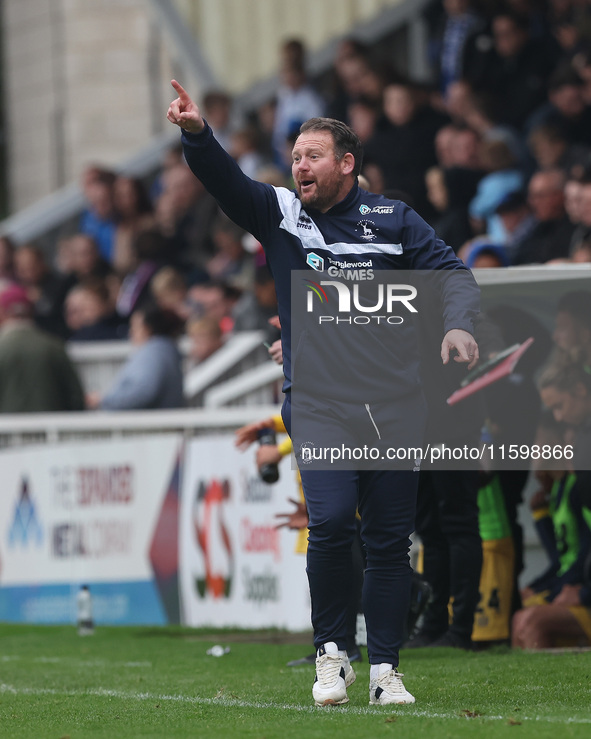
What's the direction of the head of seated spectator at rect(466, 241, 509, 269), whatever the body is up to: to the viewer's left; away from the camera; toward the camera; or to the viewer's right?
toward the camera

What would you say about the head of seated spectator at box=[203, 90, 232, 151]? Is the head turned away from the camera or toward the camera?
toward the camera

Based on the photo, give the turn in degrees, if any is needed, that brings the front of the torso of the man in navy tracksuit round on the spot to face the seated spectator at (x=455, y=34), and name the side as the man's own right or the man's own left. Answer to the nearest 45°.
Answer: approximately 180°

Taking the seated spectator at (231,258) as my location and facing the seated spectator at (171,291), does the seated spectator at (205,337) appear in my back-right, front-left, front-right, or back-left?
front-left

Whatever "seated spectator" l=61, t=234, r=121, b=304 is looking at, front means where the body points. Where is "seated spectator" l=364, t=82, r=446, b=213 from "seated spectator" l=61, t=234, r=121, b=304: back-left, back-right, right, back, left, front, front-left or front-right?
left

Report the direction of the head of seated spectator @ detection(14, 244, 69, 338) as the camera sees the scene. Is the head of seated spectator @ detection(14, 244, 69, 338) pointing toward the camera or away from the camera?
toward the camera

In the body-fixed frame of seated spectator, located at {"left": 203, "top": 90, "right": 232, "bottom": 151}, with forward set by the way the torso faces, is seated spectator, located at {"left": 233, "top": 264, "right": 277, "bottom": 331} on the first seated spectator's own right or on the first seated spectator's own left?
on the first seated spectator's own left

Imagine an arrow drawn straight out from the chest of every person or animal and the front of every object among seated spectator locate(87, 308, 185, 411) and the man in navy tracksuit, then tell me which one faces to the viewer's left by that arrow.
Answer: the seated spectator

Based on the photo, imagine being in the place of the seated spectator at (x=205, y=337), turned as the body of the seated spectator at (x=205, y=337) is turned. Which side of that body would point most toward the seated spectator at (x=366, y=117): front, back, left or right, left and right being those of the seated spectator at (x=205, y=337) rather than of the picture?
back

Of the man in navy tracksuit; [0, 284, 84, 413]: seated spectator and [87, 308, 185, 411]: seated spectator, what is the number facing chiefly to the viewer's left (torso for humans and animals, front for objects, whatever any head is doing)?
1

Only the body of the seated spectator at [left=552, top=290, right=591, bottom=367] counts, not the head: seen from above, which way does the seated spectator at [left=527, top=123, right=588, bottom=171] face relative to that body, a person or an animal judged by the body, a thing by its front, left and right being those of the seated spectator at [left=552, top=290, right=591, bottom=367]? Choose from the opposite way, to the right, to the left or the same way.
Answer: the same way

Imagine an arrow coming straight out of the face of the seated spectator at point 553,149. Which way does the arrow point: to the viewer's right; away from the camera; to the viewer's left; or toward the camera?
toward the camera

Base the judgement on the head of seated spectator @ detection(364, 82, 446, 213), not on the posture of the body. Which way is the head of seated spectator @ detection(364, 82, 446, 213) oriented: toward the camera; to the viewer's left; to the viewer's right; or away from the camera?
toward the camera

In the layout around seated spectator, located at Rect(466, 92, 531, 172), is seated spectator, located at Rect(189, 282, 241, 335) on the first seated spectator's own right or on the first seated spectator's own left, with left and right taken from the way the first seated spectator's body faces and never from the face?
on the first seated spectator's own right

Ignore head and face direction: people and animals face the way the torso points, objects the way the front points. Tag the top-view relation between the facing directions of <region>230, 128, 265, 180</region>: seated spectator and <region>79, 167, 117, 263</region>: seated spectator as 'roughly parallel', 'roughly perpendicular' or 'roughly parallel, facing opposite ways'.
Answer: roughly parallel

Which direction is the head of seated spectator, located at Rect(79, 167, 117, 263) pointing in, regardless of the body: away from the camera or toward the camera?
toward the camera

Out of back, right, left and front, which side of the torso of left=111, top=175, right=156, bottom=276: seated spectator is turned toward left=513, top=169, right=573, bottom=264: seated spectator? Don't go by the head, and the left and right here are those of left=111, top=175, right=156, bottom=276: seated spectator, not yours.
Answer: left

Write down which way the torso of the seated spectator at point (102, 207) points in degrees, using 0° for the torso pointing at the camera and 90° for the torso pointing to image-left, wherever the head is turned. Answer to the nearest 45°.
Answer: approximately 45°

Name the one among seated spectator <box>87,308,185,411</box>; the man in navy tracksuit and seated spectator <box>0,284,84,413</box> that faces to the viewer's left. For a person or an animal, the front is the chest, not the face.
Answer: seated spectator <box>87,308,185,411</box>

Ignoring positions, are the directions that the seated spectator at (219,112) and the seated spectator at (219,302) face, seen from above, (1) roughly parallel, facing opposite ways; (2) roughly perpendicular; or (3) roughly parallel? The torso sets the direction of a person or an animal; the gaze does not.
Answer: roughly parallel

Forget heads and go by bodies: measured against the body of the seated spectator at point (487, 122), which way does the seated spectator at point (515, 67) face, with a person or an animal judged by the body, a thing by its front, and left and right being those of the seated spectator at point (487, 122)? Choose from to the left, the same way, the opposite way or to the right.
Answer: the same way
